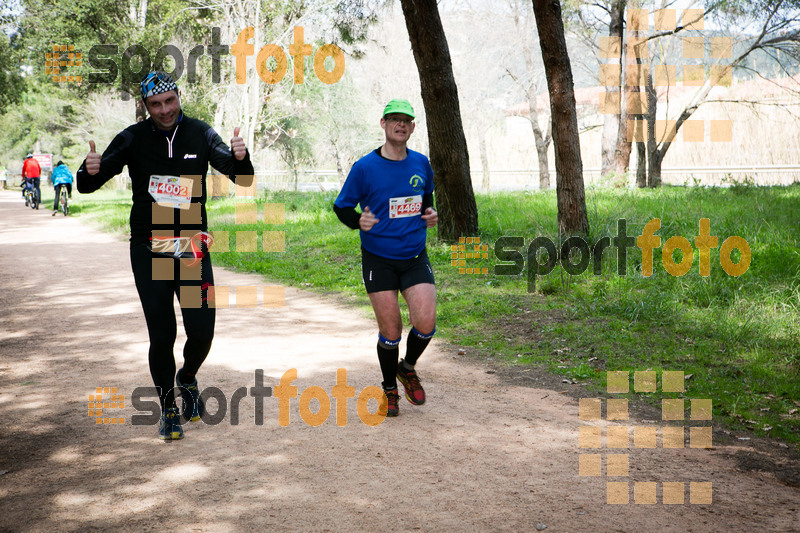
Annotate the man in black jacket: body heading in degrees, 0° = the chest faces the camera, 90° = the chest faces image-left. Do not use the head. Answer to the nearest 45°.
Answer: approximately 0°

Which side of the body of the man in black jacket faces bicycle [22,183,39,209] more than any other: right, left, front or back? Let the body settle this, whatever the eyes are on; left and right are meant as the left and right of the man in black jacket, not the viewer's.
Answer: back

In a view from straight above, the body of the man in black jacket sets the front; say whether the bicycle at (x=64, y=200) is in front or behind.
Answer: behind

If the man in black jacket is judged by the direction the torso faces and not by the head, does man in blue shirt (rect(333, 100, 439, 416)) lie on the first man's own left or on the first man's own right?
on the first man's own left

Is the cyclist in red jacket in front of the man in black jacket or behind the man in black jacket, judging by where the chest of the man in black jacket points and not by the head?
behind
